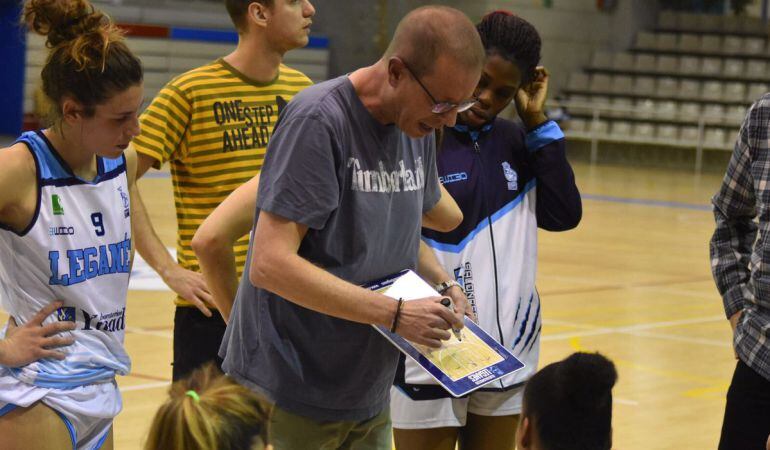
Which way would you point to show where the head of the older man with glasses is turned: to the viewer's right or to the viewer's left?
to the viewer's right

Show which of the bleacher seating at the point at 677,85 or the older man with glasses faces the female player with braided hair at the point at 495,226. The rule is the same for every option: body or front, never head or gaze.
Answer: the bleacher seating

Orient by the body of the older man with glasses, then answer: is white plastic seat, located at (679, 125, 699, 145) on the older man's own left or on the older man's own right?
on the older man's own left

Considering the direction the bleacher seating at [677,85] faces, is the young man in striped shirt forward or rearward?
forward

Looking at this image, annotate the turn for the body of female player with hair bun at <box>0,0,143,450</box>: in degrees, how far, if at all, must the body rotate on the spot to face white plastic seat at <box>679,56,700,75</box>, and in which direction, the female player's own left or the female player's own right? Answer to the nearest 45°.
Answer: approximately 90° to the female player's own left

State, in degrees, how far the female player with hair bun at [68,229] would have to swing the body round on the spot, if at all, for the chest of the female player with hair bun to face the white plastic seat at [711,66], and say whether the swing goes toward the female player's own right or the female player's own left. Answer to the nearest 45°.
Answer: approximately 90° to the female player's own left

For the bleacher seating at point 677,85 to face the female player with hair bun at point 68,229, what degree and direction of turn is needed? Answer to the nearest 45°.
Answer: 0° — it already faces them

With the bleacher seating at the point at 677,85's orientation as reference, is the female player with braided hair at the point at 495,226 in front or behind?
in front

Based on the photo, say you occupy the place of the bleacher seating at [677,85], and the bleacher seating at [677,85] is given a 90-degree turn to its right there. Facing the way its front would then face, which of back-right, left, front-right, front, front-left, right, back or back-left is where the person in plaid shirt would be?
left

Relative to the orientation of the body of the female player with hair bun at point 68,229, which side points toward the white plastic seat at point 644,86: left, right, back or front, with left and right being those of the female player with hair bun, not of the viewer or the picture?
left

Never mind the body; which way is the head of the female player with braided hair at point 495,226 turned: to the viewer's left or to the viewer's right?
to the viewer's left

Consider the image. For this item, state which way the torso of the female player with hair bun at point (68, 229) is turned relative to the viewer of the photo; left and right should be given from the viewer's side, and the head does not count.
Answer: facing the viewer and to the right of the viewer

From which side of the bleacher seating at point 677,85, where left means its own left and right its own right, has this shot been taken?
front

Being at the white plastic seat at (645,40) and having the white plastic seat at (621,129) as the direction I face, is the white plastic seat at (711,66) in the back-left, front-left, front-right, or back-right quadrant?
front-left

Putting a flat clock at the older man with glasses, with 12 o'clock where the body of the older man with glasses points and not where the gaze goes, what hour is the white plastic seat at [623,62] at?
The white plastic seat is roughly at 8 o'clock from the older man with glasses.
